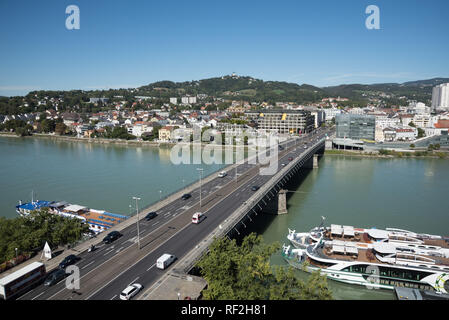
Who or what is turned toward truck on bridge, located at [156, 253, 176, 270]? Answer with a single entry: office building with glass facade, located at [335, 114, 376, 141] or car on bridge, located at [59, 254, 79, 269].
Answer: the office building with glass facade

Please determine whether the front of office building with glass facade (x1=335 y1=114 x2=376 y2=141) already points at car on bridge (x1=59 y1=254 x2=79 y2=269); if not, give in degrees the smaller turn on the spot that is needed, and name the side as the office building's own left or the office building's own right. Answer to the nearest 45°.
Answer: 0° — it already faces it

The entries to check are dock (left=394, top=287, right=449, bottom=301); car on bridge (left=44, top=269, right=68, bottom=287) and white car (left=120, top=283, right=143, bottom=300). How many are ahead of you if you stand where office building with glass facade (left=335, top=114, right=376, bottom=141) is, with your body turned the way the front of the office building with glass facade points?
3

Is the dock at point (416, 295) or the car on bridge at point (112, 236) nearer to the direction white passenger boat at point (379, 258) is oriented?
the car on bridge

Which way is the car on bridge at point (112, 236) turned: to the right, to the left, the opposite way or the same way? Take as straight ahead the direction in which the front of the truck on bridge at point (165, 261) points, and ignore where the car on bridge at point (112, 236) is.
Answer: the opposite way

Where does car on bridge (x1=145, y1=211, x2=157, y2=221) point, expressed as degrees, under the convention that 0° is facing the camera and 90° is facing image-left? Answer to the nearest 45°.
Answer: approximately 45°

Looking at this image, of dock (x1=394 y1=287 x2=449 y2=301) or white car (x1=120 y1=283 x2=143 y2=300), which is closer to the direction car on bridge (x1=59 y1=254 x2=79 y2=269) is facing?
the white car

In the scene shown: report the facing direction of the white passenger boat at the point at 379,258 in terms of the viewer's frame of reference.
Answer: facing to the left of the viewer

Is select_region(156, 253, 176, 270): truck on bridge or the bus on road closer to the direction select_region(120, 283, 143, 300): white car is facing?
the truck on bridge

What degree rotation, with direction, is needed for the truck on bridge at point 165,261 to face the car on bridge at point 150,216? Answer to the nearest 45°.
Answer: approximately 45° to its left

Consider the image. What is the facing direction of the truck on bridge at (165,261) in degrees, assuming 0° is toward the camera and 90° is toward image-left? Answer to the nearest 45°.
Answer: approximately 225°
